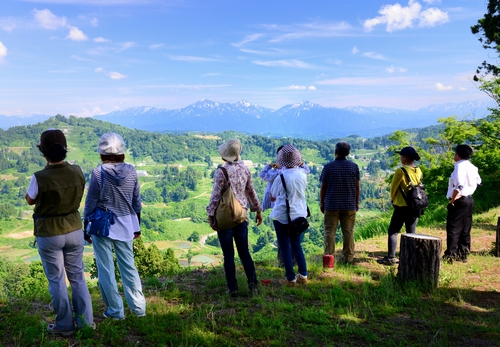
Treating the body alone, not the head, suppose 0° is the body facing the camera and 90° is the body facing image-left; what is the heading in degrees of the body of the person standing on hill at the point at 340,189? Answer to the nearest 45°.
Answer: approximately 180°

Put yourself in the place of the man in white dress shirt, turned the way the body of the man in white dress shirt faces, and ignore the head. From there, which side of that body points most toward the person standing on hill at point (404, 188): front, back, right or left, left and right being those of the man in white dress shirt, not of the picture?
left

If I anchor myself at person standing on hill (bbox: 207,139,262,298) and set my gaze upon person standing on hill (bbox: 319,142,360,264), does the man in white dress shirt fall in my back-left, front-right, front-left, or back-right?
front-right

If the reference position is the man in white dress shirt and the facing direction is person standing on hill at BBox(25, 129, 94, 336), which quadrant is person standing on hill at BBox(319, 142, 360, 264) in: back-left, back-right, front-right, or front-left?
front-right

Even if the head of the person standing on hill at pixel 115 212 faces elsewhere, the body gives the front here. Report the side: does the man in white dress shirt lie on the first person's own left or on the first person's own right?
on the first person's own right

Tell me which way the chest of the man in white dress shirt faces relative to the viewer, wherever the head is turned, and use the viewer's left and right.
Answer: facing away from the viewer and to the left of the viewer

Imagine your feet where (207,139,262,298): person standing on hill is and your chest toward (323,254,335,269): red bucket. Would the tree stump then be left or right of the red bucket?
right

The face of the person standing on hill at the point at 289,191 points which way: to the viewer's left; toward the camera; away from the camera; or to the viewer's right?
away from the camera

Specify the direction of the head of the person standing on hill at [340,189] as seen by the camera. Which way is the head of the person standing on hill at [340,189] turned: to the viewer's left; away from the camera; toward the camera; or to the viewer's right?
away from the camera

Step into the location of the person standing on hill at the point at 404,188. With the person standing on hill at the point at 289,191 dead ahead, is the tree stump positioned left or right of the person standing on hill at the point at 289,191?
left

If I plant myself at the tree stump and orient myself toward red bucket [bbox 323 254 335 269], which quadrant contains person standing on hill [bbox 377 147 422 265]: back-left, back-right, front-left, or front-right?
front-right

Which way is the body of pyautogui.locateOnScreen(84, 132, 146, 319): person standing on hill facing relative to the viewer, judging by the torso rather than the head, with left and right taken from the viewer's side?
facing away from the viewer

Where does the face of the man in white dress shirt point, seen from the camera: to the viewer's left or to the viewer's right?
to the viewer's left

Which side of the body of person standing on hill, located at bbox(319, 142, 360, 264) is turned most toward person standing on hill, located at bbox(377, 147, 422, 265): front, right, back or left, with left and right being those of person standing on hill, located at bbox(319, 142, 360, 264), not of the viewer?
right

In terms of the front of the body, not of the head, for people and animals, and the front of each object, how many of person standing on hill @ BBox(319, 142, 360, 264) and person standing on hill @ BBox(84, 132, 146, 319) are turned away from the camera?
2

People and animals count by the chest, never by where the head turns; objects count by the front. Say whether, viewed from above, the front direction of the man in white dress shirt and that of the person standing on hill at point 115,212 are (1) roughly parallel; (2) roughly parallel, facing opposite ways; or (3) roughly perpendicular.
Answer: roughly parallel

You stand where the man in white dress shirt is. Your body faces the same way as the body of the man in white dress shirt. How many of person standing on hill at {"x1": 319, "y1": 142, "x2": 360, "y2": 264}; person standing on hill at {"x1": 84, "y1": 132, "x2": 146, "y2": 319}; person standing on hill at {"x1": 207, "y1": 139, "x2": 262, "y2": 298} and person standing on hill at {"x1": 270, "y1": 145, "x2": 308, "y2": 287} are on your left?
4
